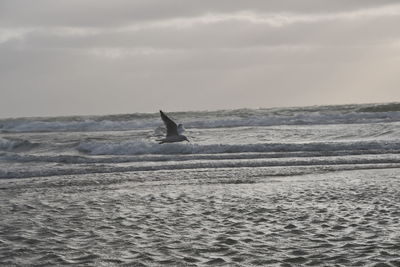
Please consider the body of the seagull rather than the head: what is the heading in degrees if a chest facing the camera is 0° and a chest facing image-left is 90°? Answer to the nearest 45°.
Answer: approximately 270°

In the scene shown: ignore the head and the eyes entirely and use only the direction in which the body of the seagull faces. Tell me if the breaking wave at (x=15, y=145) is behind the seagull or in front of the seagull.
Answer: behind
